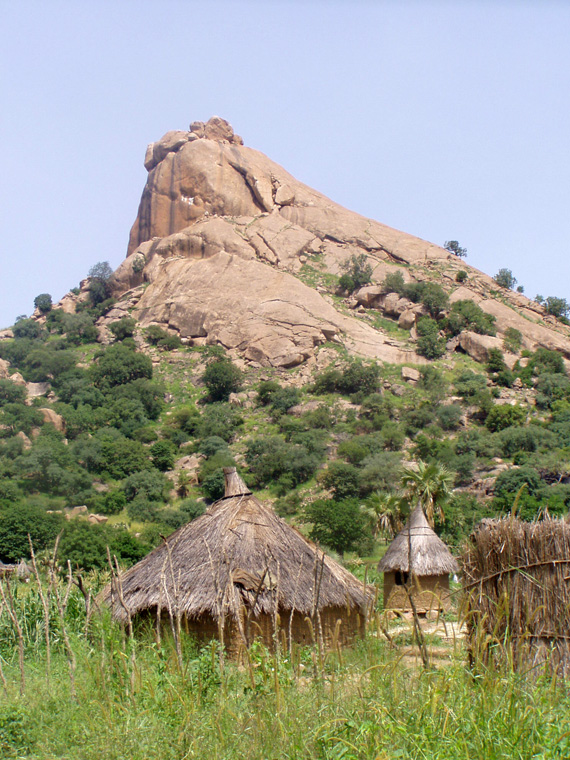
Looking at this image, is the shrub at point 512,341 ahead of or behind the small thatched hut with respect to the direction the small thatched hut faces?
behind

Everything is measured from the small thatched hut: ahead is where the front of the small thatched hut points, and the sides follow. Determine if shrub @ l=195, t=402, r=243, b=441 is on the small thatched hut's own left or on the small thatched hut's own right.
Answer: on the small thatched hut's own right

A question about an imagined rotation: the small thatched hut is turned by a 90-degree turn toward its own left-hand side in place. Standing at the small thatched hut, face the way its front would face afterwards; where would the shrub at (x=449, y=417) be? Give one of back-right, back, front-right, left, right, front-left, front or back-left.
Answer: back-left

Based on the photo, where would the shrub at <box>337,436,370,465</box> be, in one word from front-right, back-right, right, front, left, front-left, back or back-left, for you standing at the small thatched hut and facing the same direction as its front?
back-right

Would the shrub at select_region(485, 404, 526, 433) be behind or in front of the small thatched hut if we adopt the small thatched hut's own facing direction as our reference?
behind

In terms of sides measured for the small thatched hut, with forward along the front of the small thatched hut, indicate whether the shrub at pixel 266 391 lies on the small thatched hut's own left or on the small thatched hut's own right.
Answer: on the small thatched hut's own right

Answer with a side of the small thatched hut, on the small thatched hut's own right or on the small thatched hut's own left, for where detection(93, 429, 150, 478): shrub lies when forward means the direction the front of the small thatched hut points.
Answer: on the small thatched hut's own right

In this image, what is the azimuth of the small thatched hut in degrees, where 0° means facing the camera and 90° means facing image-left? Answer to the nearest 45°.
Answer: approximately 45°

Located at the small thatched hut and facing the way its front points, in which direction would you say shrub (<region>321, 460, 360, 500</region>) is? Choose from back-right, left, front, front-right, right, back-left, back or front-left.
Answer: back-right

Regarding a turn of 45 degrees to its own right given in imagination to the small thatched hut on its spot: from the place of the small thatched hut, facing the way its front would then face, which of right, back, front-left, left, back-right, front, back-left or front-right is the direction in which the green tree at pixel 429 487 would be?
right

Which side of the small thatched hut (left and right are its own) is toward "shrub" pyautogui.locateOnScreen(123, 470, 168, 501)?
right

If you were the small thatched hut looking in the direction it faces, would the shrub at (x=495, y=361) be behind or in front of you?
behind
